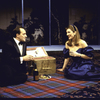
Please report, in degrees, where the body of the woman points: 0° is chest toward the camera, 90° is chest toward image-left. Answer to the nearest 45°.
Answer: approximately 45°

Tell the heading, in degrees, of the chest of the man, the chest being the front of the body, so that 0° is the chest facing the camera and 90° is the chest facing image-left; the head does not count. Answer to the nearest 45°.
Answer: approximately 315°

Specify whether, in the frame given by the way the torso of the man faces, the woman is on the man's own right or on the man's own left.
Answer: on the man's own left

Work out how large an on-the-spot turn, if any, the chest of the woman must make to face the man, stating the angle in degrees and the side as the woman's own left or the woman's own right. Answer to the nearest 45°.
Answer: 0° — they already face them
